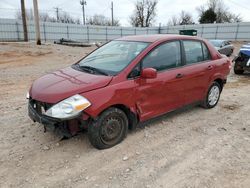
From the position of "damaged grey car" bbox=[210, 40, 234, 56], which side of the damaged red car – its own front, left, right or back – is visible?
back

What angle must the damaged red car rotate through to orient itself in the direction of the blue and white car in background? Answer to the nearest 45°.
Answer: approximately 180°

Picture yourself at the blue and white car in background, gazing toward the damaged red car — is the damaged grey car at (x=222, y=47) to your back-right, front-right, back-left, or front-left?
back-right

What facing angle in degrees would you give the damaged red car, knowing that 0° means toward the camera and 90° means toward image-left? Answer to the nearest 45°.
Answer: approximately 45°
